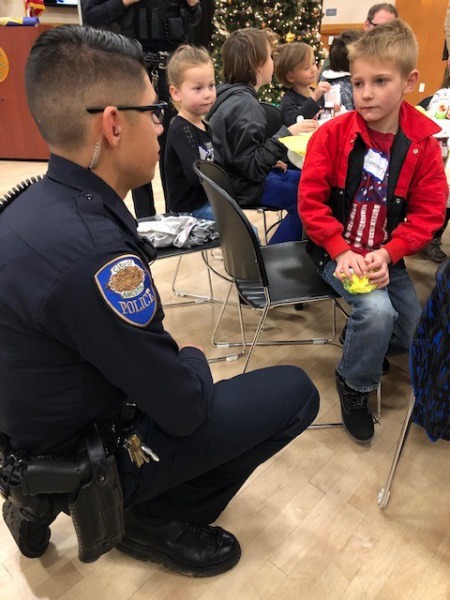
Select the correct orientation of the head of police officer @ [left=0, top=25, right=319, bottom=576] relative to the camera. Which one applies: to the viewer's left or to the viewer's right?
to the viewer's right

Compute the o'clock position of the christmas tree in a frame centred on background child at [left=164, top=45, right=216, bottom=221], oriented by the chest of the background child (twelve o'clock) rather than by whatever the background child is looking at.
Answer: The christmas tree is roughly at 8 o'clock from the background child.

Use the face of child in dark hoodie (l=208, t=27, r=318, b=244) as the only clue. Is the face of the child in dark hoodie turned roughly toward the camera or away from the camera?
away from the camera

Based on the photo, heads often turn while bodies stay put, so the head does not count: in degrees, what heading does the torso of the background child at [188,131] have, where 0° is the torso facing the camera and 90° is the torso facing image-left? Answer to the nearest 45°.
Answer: approximately 315°
